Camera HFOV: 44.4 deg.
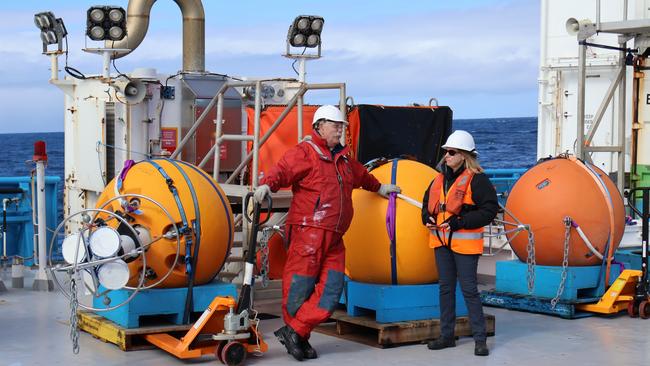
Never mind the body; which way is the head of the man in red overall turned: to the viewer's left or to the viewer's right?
to the viewer's right

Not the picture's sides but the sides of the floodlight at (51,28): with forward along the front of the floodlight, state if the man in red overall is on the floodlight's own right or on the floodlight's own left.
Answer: on the floodlight's own left

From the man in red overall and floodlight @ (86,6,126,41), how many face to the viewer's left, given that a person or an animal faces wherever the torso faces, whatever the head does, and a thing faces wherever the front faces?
0

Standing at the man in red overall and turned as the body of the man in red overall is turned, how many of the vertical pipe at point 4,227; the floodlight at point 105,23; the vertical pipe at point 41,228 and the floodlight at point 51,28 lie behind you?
4

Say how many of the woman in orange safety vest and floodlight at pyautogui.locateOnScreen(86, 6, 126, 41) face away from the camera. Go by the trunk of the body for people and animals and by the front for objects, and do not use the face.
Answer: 0

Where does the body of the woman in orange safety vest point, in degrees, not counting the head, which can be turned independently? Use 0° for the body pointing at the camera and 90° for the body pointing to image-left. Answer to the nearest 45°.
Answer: approximately 45°

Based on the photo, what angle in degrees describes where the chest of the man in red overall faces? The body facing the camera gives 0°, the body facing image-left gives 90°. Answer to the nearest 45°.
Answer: approximately 315°

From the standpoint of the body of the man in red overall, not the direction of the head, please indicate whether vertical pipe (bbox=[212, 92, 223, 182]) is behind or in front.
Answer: behind
